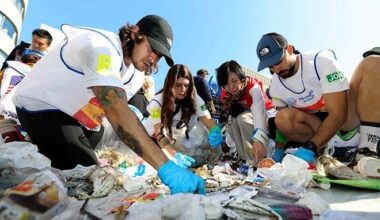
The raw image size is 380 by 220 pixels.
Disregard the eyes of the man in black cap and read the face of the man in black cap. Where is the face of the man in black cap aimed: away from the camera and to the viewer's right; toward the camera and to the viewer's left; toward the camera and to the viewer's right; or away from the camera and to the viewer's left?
toward the camera and to the viewer's right

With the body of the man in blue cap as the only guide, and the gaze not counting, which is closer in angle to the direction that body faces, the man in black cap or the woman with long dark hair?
the man in black cap

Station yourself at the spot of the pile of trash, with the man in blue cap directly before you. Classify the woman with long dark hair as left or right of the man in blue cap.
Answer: left

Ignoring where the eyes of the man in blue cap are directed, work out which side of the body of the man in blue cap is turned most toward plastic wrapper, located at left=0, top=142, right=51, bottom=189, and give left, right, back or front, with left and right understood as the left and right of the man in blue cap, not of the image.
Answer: front

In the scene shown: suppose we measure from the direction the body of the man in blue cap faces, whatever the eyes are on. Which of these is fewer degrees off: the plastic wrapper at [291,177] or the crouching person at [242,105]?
the plastic wrapper

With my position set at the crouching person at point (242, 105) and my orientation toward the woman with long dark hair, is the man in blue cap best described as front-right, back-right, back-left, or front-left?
back-left

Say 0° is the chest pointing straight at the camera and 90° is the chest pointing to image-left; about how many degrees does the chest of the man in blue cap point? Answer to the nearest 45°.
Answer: approximately 45°

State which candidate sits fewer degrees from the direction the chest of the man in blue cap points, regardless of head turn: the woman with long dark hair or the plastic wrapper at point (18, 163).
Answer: the plastic wrapper

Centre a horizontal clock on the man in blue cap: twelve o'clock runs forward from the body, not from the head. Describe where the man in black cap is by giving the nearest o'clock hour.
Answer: The man in black cap is roughly at 12 o'clock from the man in blue cap.

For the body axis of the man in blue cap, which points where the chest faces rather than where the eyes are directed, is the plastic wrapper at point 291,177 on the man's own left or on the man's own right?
on the man's own left

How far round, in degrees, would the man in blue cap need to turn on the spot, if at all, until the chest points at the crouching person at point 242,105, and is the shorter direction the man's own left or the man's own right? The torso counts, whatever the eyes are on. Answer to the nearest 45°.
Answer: approximately 90° to the man's own right
